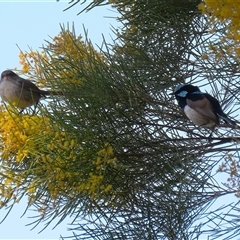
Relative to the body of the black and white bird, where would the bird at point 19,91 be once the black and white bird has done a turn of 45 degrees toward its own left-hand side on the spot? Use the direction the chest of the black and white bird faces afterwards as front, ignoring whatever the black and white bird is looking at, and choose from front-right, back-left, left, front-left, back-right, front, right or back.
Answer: front-right

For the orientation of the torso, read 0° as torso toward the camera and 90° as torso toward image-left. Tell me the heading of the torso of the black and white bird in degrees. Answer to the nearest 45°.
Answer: approximately 90°
